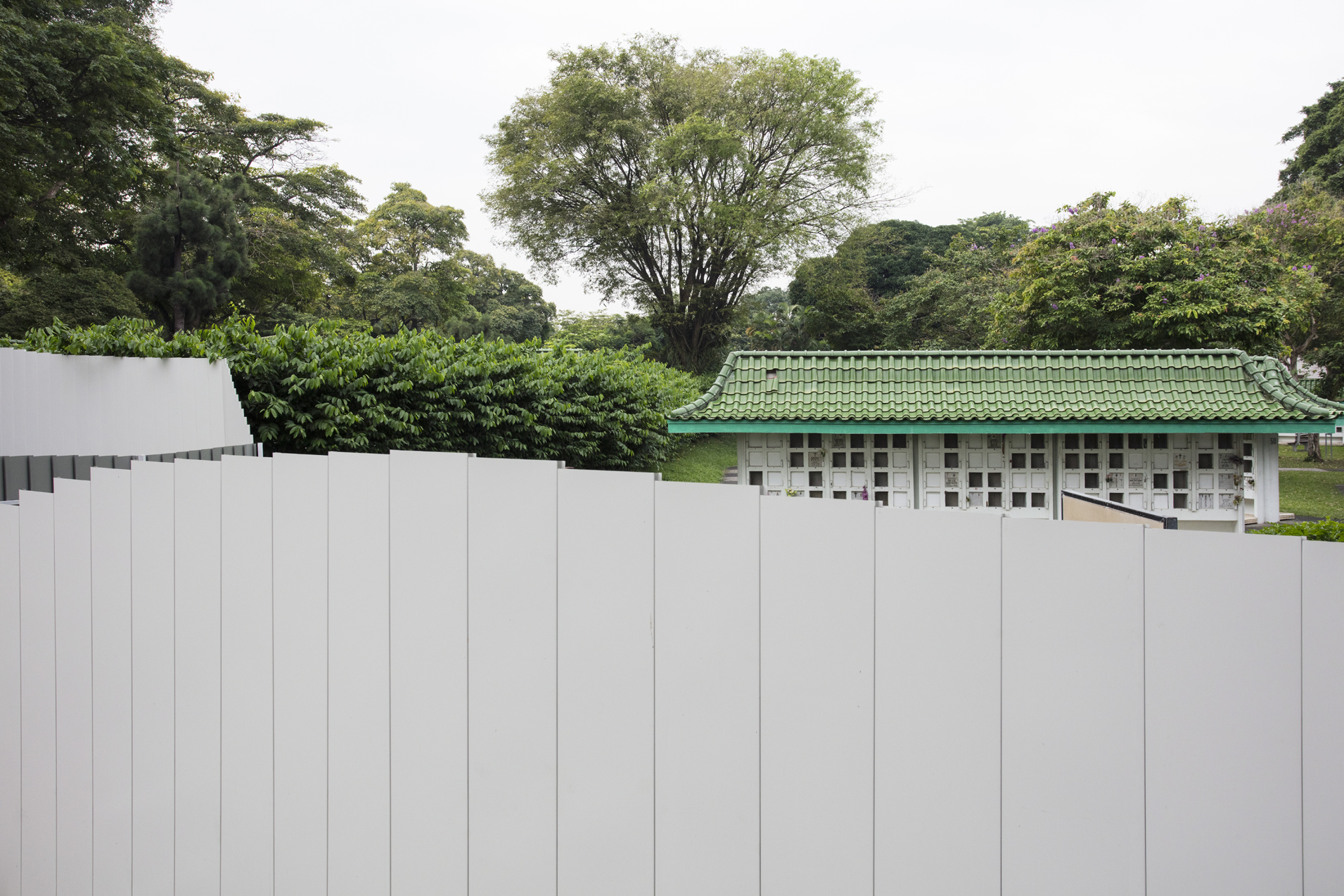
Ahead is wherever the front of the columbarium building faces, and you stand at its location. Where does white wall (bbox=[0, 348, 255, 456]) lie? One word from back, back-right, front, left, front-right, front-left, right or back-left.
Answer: front-right

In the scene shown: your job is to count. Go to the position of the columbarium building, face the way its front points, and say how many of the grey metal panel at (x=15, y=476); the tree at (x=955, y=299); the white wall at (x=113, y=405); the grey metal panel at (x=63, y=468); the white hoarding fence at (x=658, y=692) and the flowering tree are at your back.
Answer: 2

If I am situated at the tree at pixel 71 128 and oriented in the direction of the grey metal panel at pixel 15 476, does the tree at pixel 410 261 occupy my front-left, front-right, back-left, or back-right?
back-left

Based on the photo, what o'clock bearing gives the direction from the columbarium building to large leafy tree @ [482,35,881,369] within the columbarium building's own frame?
The large leafy tree is roughly at 5 o'clock from the columbarium building.

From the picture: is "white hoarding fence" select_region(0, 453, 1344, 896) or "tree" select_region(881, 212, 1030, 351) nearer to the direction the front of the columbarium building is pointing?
the white hoarding fence

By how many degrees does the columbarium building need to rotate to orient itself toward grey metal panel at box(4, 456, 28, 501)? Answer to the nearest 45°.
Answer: approximately 45° to its right

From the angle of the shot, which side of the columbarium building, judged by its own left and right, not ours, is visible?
front

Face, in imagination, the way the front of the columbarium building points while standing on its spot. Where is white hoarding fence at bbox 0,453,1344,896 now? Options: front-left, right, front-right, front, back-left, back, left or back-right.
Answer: front

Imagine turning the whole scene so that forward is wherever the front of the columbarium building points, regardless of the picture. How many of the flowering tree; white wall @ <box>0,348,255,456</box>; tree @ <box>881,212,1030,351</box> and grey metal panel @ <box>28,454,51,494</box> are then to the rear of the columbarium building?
2

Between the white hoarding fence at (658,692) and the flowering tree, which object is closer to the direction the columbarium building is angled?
the white hoarding fence

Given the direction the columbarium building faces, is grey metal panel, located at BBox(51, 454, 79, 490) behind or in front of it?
in front

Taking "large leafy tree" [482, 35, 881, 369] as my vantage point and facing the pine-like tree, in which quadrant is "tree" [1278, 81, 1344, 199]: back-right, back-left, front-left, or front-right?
back-left
